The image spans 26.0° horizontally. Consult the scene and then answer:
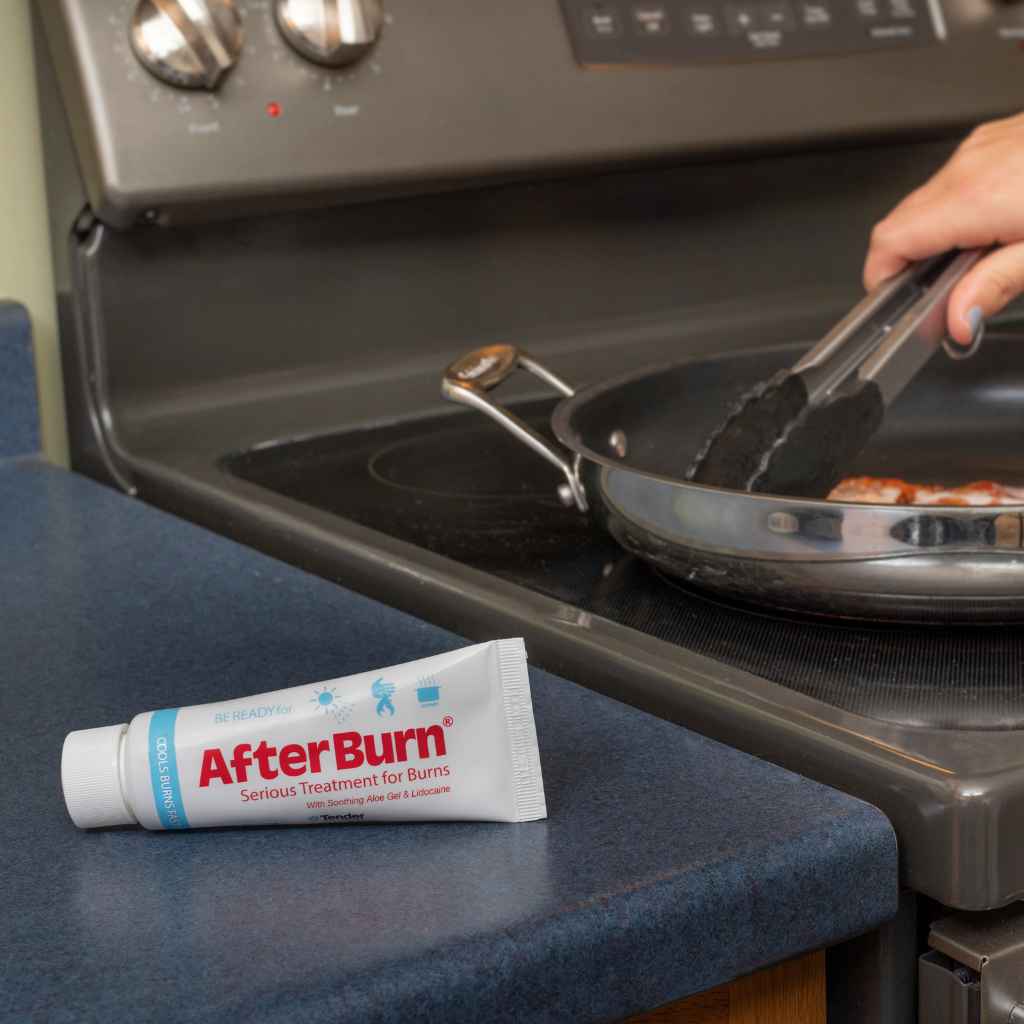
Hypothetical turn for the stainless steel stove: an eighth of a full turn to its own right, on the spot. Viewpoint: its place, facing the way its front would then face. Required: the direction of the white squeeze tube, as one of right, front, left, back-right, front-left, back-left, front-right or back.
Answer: front

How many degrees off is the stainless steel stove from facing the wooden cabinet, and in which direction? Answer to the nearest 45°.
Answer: approximately 45° to its right

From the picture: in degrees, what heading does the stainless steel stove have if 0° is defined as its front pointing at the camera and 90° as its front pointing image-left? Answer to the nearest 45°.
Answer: approximately 315°
